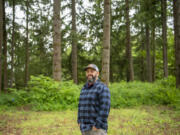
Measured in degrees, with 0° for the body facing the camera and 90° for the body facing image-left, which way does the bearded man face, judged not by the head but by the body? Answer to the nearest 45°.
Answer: approximately 45°

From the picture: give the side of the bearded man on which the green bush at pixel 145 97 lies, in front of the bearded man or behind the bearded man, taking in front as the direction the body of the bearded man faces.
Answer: behind

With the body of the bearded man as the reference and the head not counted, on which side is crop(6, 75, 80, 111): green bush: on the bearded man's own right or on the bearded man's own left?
on the bearded man's own right

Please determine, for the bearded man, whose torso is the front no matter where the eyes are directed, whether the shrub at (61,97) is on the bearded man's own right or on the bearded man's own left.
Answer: on the bearded man's own right
